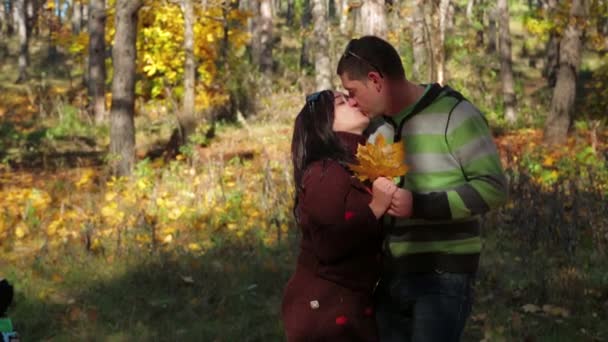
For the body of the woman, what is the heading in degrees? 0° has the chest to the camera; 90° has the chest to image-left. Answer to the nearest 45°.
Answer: approximately 270°

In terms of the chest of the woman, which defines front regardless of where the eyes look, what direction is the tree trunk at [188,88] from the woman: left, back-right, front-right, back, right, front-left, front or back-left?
left

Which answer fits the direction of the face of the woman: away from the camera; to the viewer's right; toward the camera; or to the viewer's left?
to the viewer's right

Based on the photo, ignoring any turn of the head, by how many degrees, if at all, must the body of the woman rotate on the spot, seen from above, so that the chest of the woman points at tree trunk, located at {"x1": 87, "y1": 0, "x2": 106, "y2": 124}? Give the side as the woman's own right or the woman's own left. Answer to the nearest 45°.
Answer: approximately 90° to the woman's own left

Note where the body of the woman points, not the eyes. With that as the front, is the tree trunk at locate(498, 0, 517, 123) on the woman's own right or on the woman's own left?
on the woman's own left

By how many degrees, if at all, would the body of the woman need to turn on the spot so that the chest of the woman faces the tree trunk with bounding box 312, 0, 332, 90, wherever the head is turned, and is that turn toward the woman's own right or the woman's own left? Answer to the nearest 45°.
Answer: approximately 90° to the woman's own left
